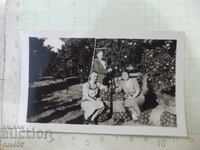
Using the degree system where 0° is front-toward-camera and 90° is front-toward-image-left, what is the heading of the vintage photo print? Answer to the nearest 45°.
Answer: approximately 0°
